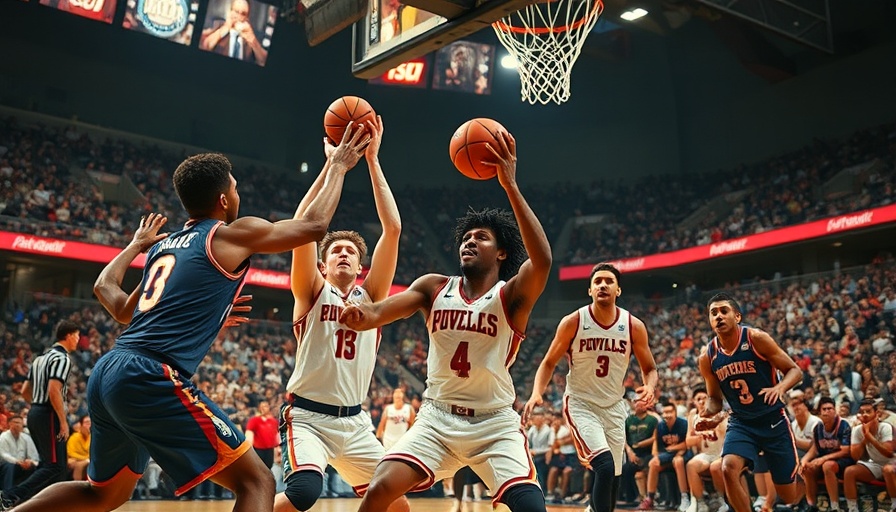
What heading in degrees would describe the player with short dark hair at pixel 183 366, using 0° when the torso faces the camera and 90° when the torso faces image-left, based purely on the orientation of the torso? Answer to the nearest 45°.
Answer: approximately 225°

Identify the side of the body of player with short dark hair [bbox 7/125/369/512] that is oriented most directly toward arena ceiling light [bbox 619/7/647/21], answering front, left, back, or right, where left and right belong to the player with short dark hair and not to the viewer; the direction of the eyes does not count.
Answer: front

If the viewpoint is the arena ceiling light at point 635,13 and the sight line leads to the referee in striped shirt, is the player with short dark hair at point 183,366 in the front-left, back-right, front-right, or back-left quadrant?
front-left

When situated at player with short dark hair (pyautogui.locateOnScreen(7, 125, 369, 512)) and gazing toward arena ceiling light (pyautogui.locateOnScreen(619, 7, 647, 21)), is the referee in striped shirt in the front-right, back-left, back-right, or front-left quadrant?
front-left

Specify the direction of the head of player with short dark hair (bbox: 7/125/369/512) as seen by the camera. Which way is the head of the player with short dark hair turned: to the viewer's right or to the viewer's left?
to the viewer's right

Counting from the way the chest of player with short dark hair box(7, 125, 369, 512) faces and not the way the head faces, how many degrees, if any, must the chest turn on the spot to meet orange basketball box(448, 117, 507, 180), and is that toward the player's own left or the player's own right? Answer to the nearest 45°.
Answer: approximately 45° to the player's own right

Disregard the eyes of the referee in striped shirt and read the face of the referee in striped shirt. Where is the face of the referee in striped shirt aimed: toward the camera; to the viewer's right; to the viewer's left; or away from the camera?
to the viewer's right

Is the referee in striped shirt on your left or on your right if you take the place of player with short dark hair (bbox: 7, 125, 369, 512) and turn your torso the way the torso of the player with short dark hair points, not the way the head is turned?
on your left
